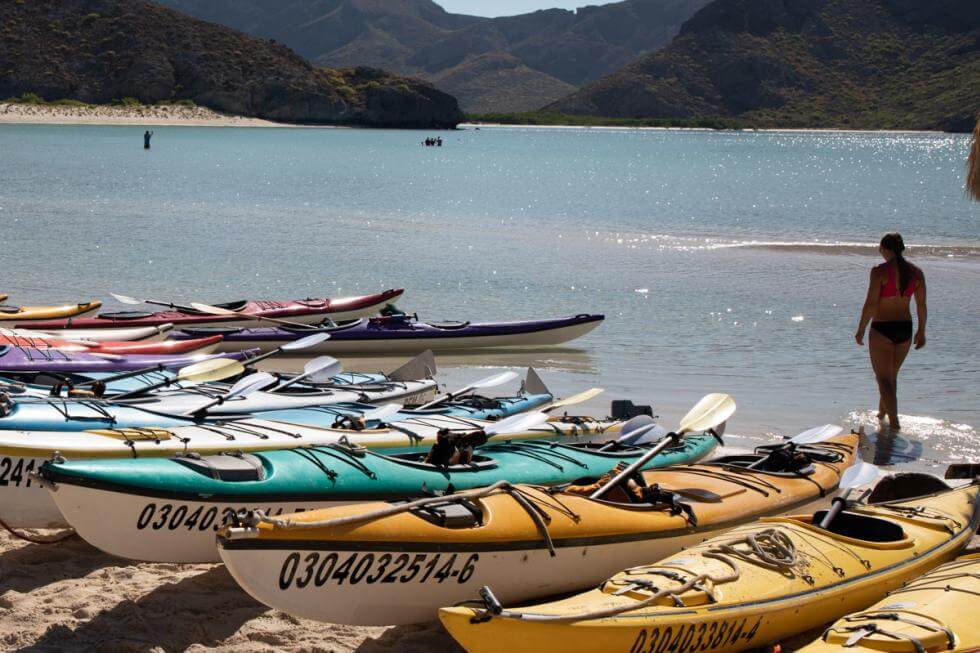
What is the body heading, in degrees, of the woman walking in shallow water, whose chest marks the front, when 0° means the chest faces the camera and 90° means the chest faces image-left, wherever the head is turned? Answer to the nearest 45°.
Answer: approximately 180°

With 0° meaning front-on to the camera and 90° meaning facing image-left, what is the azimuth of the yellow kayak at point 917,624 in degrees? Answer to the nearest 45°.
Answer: approximately 45°

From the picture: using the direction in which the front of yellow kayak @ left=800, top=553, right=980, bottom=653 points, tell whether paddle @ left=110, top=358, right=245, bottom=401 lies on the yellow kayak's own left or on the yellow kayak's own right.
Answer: on the yellow kayak's own right

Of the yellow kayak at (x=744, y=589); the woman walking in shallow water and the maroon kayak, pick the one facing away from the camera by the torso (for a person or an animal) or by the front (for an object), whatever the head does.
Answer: the woman walking in shallow water

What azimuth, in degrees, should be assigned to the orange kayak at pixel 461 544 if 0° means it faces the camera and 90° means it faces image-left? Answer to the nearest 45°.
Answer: approximately 45°

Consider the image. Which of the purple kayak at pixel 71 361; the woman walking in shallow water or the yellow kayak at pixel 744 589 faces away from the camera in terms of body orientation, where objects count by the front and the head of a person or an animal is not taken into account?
the woman walking in shallow water
